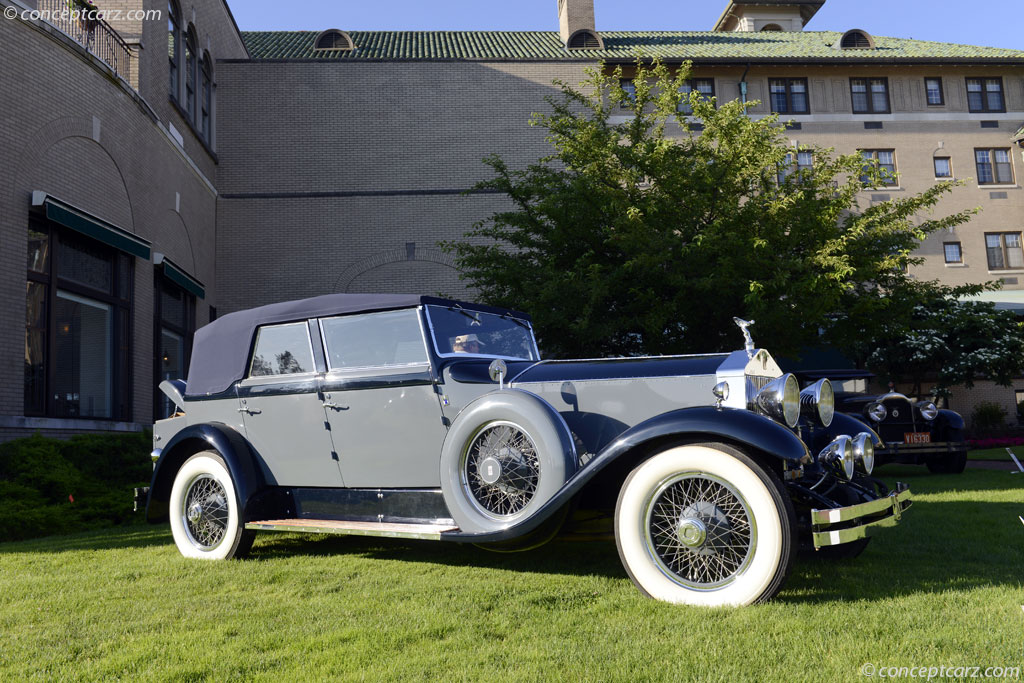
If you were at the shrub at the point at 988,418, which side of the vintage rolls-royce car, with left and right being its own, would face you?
left

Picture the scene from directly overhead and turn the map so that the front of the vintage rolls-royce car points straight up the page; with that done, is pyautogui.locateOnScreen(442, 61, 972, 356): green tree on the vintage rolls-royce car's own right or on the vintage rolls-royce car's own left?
on the vintage rolls-royce car's own left

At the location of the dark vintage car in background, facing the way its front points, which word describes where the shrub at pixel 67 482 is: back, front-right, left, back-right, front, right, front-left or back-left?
right

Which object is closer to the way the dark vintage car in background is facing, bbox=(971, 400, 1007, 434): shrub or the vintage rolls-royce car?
the vintage rolls-royce car

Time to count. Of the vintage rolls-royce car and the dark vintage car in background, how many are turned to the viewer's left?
0

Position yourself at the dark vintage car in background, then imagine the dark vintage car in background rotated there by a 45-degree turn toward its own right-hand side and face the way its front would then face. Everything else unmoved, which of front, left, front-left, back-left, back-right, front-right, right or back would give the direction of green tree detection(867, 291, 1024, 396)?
back

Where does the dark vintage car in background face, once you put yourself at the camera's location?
facing the viewer and to the right of the viewer

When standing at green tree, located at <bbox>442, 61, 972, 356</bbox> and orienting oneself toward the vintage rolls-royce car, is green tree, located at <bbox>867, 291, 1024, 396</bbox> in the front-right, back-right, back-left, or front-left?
back-left
